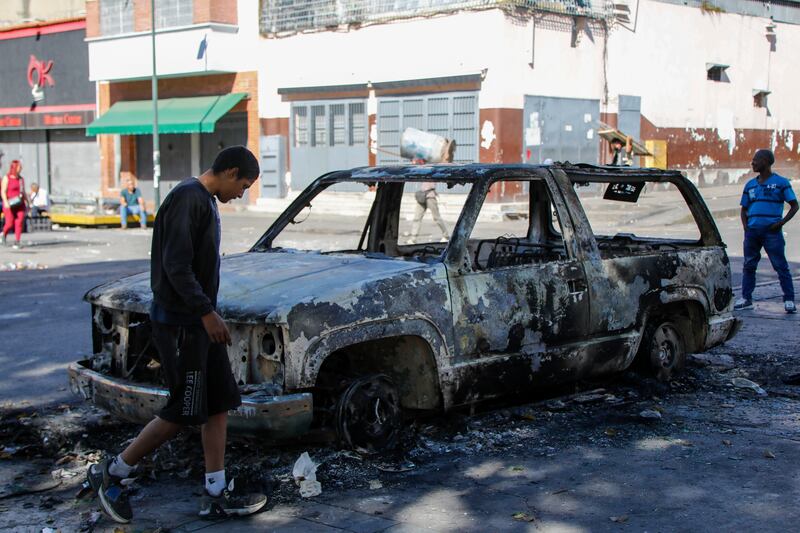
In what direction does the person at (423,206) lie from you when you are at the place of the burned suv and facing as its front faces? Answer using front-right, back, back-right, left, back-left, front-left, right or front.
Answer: back-right

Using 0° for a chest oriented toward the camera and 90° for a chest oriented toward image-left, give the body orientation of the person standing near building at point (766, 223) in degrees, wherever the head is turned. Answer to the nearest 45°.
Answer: approximately 45°

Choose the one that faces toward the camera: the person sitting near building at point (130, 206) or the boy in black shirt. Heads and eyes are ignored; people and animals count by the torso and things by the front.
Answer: the person sitting near building

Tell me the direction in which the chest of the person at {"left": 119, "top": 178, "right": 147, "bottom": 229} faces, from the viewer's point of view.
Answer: toward the camera

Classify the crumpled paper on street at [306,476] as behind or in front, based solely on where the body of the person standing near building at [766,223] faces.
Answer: in front

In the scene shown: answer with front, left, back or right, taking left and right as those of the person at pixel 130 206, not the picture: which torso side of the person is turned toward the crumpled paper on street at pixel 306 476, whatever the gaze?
front

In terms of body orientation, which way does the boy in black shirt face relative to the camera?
to the viewer's right

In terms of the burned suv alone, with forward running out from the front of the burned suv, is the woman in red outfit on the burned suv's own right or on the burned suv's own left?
on the burned suv's own right

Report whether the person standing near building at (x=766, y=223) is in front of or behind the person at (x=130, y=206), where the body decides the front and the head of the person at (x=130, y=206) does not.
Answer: in front

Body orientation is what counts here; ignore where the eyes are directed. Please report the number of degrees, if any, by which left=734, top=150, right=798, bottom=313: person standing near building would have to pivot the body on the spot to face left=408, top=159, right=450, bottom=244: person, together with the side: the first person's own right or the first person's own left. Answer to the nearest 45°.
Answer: approximately 90° to the first person's own right

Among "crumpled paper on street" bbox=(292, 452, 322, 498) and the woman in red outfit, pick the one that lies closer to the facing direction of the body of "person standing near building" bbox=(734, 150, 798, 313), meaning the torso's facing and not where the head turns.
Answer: the crumpled paper on street

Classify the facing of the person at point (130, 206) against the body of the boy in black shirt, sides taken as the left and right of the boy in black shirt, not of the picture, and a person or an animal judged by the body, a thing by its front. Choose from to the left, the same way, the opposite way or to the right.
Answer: to the right

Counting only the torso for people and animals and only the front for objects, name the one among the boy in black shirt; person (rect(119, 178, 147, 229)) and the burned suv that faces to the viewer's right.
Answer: the boy in black shirt

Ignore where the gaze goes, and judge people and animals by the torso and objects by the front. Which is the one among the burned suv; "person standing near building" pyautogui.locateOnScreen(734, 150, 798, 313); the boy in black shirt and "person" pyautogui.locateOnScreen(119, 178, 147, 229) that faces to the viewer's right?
the boy in black shirt

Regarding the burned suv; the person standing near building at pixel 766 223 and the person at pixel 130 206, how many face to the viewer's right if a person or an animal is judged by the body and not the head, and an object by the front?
0

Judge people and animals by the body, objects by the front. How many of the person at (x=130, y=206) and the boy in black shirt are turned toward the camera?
1
